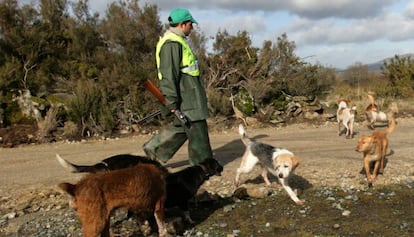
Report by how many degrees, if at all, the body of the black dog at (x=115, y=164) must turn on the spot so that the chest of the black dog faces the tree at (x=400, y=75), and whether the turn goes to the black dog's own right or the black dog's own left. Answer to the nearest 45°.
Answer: approximately 45° to the black dog's own left

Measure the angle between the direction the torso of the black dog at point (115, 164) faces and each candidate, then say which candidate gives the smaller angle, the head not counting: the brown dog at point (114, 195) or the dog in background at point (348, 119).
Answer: the dog in background

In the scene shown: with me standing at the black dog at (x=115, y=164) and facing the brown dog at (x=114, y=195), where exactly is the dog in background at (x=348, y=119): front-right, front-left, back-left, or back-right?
back-left

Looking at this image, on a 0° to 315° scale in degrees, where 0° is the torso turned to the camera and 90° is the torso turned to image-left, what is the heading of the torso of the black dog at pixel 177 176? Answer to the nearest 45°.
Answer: approximately 270°
